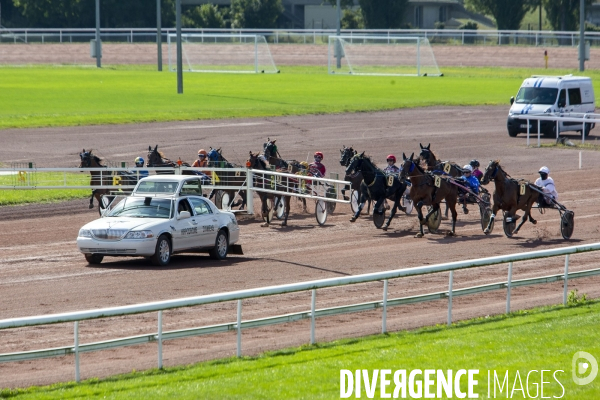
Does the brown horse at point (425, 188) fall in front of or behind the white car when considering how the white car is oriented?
behind

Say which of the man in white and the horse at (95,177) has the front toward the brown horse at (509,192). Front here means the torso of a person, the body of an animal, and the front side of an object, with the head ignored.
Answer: the man in white

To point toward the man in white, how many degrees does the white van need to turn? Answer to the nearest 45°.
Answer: approximately 45° to its left

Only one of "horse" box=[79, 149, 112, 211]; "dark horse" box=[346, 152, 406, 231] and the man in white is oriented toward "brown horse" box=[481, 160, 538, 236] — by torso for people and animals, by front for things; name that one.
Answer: the man in white

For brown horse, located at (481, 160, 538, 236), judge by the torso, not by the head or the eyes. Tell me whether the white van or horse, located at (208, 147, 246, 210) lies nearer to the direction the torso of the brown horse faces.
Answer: the horse

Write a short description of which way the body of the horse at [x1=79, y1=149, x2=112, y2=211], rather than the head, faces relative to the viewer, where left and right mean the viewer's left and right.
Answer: facing the viewer and to the left of the viewer

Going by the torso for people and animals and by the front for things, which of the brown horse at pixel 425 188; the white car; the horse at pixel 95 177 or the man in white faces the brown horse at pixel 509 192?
the man in white

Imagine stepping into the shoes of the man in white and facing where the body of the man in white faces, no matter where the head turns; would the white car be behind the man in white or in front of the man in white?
in front

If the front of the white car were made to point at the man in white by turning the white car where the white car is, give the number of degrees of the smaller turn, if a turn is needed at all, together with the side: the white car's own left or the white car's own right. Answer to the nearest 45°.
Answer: approximately 135° to the white car's own left

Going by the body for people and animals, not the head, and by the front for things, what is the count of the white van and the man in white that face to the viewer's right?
0
